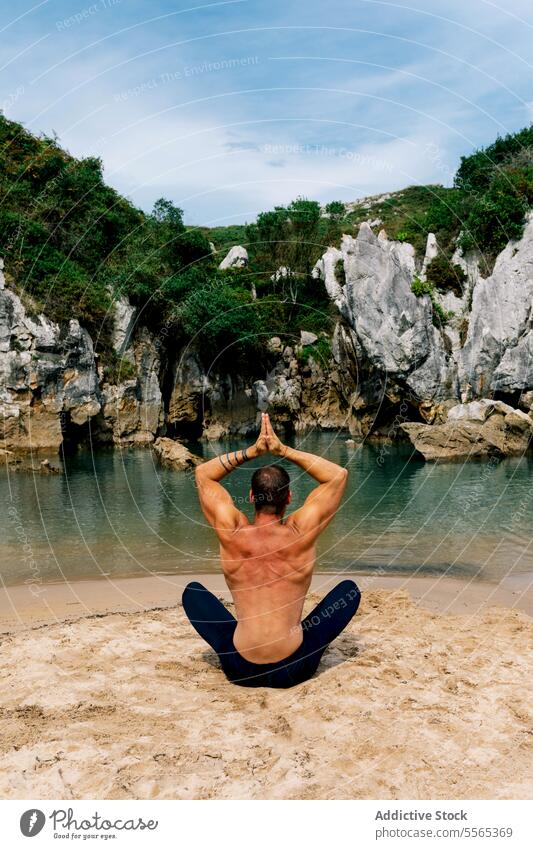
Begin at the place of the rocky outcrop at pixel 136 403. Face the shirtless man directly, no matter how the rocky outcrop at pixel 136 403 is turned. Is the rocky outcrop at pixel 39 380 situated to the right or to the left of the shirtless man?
right

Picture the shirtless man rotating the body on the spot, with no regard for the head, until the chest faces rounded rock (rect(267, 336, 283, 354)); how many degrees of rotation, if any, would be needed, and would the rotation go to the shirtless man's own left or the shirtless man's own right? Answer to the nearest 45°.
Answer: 0° — they already face it

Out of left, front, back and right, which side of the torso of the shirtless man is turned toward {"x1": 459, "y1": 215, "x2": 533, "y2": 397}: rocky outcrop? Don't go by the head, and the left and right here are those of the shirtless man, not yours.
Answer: front

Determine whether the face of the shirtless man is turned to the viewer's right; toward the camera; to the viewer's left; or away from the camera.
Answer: away from the camera

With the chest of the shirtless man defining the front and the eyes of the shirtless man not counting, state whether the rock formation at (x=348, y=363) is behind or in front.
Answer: in front

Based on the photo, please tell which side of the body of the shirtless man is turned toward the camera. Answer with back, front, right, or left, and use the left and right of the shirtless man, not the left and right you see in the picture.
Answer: back

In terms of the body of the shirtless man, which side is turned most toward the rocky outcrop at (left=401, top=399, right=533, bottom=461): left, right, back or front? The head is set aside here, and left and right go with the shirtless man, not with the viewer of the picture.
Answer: front

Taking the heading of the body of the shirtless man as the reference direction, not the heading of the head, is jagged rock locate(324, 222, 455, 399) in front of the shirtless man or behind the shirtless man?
in front

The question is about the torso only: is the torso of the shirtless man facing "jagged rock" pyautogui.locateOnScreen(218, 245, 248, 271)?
yes

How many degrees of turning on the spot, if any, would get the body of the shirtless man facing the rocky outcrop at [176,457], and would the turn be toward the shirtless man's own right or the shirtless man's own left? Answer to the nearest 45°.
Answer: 0° — they already face it
